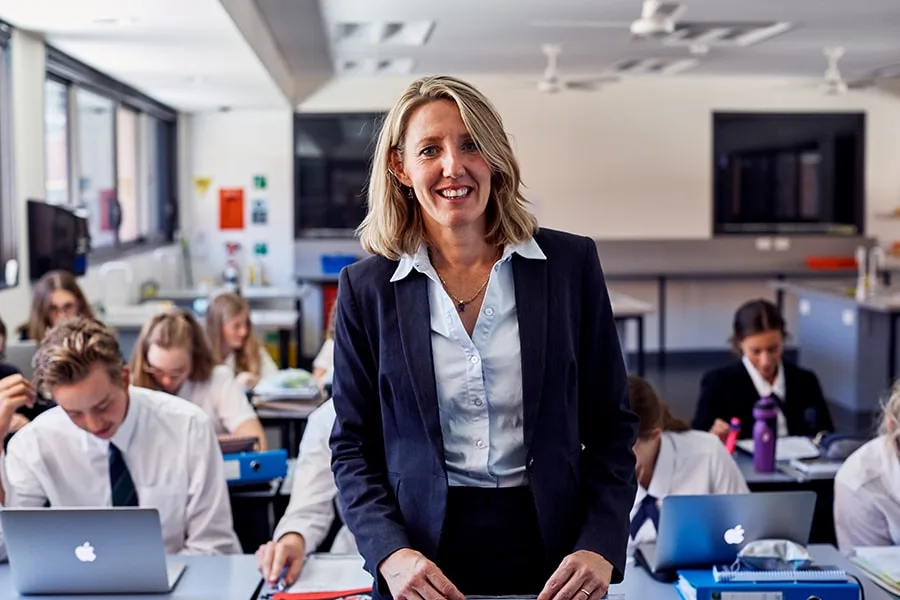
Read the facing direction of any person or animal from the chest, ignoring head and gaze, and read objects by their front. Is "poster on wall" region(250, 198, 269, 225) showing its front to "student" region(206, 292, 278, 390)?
yes

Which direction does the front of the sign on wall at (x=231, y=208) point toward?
toward the camera

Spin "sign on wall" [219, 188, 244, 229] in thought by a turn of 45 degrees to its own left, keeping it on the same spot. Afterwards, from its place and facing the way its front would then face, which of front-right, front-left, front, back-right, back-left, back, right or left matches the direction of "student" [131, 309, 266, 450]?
front-right

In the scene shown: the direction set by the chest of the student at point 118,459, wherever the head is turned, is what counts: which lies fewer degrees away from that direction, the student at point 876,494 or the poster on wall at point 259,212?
the student

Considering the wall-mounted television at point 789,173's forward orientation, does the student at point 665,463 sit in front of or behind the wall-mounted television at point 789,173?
in front

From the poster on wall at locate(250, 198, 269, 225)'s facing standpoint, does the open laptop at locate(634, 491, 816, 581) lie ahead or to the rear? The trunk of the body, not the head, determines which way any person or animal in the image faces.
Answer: ahead

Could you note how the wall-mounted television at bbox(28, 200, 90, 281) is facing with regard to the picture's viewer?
facing the viewer and to the right of the viewer

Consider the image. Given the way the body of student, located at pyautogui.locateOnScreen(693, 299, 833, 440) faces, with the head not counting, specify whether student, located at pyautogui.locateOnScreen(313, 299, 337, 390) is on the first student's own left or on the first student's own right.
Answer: on the first student's own right

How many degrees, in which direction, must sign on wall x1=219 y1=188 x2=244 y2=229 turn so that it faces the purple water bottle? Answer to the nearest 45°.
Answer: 0° — it already faces it

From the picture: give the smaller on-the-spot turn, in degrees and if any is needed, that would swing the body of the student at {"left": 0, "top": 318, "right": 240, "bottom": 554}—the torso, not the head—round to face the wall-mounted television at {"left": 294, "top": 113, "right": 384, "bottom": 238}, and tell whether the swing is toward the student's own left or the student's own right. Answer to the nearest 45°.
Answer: approximately 180°

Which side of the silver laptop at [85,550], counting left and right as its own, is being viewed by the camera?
back

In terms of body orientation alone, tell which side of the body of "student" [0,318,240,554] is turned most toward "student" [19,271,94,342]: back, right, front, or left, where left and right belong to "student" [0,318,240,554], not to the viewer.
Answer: back

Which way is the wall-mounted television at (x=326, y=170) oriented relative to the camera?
toward the camera
